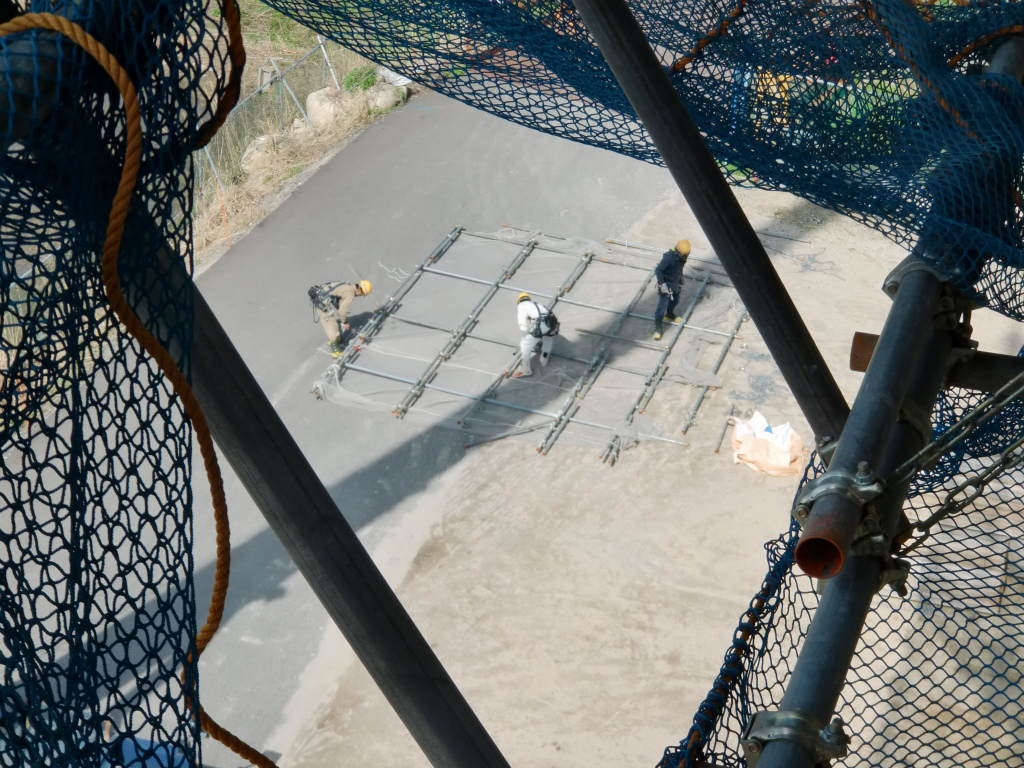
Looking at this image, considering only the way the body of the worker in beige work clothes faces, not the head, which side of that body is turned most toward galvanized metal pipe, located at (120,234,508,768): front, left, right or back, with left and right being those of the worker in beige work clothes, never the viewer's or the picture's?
right

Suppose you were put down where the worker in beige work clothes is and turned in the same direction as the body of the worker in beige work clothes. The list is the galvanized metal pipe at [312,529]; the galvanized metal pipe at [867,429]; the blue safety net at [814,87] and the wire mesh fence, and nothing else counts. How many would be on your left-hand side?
1

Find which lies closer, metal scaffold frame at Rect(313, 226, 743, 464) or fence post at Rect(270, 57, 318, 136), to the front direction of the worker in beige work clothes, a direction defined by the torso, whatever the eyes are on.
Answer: the metal scaffold frame

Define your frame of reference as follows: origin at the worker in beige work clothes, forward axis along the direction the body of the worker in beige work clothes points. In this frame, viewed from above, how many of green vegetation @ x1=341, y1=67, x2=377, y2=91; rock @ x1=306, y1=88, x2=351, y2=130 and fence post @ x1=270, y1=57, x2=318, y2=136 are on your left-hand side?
3

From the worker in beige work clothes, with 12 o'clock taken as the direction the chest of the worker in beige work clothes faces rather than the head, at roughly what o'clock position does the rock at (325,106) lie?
The rock is roughly at 9 o'clock from the worker in beige work clothes.

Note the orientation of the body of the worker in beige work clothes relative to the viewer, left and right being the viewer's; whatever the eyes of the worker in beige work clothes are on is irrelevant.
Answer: facing to the right of the viewer

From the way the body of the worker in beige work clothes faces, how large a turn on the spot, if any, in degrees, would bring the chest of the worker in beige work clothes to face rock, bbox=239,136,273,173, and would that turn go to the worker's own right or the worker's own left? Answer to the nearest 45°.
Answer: approximately 90° to the worker's own left

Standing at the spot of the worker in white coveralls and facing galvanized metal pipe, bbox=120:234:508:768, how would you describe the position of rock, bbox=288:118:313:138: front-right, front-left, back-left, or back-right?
back-right

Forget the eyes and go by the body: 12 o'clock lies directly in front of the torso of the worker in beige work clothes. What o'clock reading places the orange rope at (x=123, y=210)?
The orange rope is roughly at 3 o'clock from the worker in beige work clothes.

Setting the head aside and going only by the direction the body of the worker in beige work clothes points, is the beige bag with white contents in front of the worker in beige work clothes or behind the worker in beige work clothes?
in front

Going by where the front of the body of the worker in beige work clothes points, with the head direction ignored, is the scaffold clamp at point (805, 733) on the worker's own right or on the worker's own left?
on the worker's own right

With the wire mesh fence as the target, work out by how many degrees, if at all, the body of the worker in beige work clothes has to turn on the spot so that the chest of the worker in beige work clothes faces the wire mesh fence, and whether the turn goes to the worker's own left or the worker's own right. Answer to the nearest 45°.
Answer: approximately 90° to the worker's own left

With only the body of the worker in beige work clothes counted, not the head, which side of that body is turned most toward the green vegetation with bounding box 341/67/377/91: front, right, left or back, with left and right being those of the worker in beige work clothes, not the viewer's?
left

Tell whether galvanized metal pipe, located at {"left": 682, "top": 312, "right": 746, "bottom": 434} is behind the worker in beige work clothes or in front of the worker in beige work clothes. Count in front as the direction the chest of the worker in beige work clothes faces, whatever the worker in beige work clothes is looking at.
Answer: in front

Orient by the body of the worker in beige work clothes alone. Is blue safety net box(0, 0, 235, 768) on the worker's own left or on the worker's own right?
on the worker's own right

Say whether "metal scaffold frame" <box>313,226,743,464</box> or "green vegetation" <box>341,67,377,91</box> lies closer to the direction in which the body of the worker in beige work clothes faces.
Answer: the metal scaffold frame
